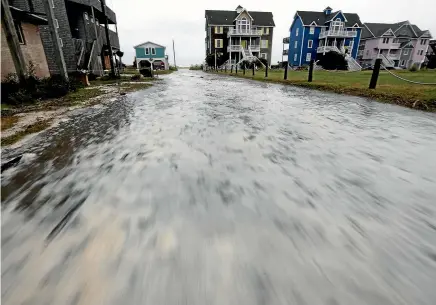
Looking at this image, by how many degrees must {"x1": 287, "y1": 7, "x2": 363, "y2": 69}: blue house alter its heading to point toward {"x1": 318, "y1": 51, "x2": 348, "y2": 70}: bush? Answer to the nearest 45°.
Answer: approximately 45° to its right

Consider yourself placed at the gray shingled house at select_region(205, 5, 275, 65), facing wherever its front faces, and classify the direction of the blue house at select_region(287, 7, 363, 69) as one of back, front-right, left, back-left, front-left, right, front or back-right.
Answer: left

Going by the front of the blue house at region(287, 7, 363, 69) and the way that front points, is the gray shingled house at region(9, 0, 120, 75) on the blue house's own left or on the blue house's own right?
on the blue house's own right

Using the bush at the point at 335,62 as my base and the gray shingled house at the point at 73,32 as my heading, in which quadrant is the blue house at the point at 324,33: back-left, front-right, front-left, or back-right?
back-right

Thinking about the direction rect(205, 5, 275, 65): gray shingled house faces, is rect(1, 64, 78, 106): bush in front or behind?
in front

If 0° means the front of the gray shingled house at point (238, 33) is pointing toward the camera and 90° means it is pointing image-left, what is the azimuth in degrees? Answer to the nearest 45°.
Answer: approximately 0°

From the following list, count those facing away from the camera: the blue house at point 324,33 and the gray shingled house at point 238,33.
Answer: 0

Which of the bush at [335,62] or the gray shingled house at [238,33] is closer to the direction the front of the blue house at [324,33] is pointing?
the bush

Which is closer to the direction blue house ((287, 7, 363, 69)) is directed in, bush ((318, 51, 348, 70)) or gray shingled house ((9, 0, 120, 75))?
the bush

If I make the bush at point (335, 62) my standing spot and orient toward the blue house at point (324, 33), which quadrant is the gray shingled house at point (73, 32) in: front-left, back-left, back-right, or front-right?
back-left

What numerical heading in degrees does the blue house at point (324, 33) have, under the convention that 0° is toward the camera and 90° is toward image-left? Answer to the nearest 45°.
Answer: approximately 315°

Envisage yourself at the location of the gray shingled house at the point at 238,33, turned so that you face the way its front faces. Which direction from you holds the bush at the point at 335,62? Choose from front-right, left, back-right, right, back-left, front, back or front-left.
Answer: front-left
